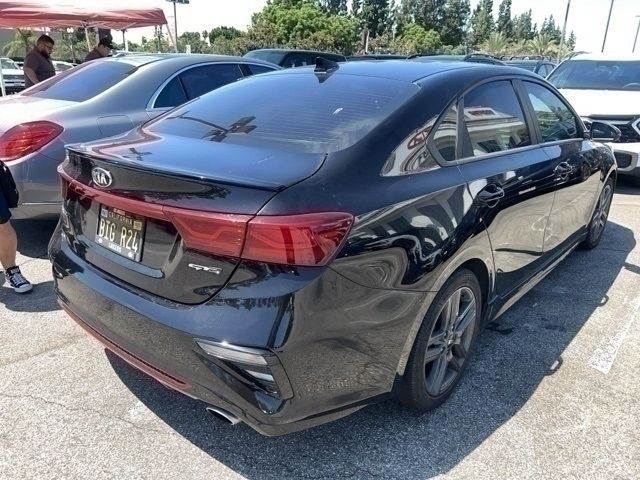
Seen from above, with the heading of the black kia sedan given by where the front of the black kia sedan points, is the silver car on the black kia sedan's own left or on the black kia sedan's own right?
on the black kia sedan's own left

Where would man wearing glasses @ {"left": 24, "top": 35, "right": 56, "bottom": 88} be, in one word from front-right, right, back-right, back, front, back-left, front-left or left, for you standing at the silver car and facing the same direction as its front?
front-left

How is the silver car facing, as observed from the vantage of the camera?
facing away from the viewer and to the right of the viewer

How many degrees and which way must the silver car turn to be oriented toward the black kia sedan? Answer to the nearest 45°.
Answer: approximately 135° to its right

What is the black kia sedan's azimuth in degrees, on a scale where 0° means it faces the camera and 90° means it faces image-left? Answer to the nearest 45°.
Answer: approximately 225°

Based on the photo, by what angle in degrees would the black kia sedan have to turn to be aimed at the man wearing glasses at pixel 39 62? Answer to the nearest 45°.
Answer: approximately 90° to its left

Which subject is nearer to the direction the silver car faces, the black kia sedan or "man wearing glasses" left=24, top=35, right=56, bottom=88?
the man wearing glasses

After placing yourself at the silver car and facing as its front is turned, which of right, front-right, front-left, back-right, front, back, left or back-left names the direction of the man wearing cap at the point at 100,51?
front-left

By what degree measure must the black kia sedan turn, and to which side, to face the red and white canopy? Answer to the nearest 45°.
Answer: approximately 90° to its left

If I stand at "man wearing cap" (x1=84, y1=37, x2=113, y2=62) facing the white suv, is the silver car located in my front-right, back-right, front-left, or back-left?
front-right

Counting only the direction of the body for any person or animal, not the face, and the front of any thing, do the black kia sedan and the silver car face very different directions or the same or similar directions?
same or similar directions

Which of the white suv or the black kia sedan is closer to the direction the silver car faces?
the white suv

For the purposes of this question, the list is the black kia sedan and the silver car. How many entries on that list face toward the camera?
0
